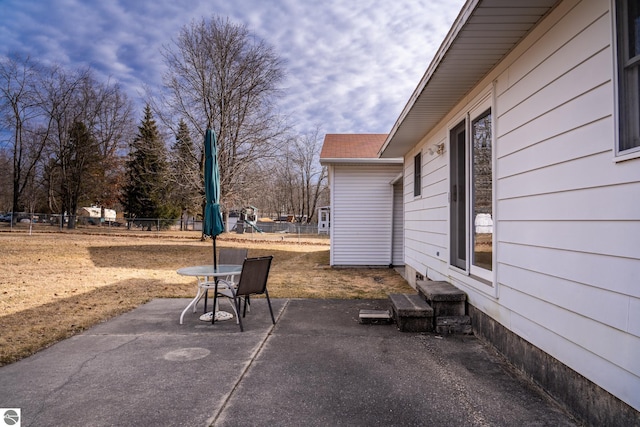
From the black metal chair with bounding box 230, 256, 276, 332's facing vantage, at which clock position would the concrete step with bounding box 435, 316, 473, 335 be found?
The concrete step is roughly at 5 o'clock from the black metal chair.

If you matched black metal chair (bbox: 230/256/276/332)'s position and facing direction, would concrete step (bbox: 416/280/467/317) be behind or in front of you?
behind

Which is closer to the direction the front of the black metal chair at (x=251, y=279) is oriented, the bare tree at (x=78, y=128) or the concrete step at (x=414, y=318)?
the bare tree

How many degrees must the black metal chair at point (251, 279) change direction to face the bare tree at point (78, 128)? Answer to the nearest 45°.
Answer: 0° — it already faces it

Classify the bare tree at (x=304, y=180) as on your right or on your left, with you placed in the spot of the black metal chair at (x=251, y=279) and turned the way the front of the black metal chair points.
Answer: on your right

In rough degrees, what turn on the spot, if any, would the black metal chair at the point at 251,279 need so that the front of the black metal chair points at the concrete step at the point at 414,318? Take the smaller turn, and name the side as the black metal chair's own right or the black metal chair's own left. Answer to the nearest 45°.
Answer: approximately 135° to the black metal chair's own right

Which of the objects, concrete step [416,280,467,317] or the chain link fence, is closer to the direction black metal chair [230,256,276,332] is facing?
the chain link fence

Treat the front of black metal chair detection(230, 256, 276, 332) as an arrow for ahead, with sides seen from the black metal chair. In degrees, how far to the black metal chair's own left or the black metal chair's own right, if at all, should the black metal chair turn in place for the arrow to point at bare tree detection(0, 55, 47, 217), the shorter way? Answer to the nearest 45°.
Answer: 0° — it already faces it

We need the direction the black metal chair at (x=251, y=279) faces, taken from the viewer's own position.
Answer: facing away from the viewer and to the left of the viewer

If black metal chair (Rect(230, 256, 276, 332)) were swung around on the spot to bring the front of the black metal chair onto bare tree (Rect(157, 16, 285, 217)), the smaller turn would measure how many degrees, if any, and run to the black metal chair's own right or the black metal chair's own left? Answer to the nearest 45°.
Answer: approximately 45° to the black metal chair's own right

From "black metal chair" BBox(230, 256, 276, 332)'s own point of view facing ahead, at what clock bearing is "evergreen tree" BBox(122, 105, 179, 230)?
The evergreen tree is roughly at 1 o'clock from the black metal chair.
